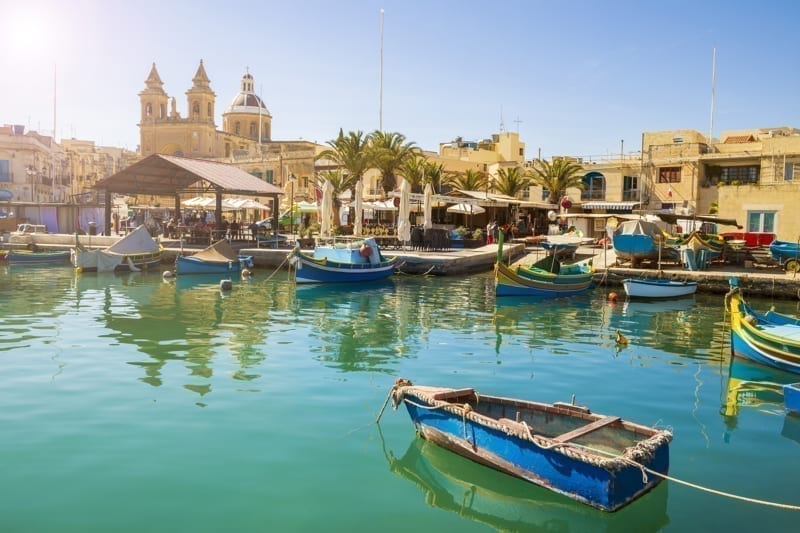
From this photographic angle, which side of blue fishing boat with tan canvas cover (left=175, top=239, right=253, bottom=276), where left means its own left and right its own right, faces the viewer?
left

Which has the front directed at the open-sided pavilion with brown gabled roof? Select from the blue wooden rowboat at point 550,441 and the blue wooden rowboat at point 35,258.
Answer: the blue wooden rowboat at point 550,441

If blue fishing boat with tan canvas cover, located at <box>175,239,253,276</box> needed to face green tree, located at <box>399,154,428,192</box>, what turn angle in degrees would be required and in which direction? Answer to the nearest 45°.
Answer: approximately 135° to its right

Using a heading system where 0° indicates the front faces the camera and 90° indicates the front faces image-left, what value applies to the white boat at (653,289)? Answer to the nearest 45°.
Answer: approximately 90°

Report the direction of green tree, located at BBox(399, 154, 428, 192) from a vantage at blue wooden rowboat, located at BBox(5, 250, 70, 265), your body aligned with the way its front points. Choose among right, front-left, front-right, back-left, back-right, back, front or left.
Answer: back

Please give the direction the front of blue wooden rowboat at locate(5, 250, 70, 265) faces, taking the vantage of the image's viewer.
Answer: facing to the left of the viewer
